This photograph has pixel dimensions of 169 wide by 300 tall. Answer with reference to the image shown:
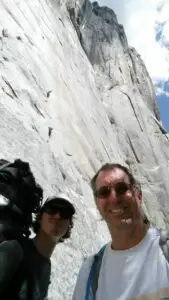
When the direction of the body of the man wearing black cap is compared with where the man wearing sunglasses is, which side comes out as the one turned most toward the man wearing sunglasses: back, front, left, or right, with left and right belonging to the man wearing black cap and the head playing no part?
front

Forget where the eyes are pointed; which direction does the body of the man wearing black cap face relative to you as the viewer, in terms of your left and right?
facing the viewer and to the right of the viewer

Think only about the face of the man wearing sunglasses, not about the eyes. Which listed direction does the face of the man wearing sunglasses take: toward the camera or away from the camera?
toward the camera
